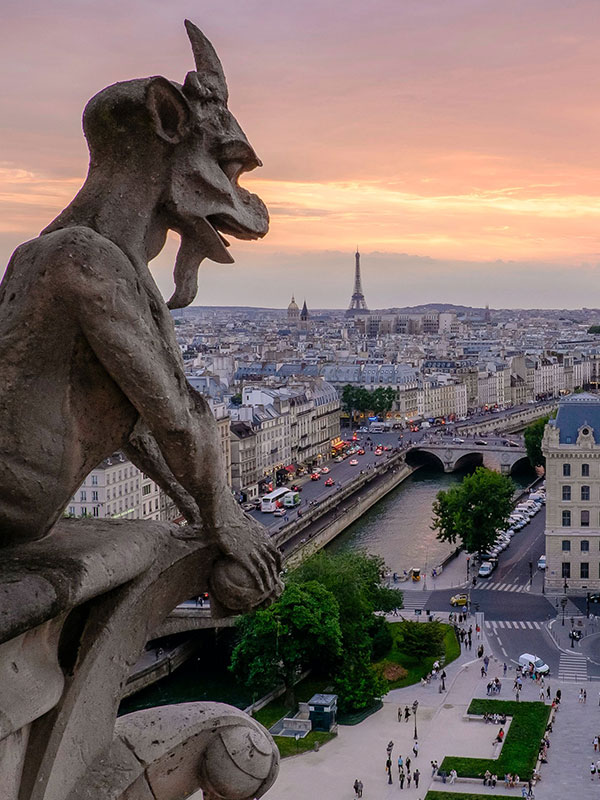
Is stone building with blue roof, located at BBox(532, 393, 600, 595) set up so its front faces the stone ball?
yes

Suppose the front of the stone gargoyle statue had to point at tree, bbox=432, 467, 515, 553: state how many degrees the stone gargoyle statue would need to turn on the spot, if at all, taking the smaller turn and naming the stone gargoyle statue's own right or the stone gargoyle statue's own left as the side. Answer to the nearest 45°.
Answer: approximately 90° to the stone gargoyle statue's own left

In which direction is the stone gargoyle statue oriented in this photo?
to the viewer's right

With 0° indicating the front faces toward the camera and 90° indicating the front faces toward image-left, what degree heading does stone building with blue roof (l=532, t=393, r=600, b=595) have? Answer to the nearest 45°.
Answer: approximately 0°

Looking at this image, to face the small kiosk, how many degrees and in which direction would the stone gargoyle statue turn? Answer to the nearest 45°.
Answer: approximately 90° to its left

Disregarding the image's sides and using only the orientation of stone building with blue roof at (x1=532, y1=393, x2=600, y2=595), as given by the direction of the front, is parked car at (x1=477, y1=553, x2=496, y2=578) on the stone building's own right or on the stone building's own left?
on the stone building's own right
